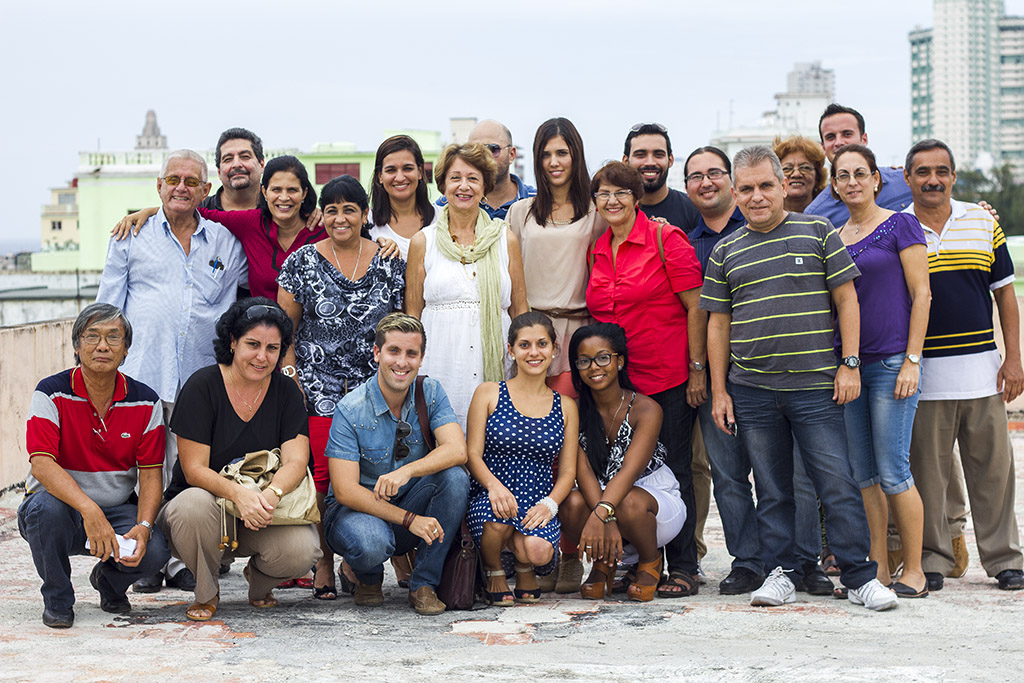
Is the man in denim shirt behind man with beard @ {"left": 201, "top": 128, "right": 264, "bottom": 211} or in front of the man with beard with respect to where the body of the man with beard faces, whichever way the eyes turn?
in front

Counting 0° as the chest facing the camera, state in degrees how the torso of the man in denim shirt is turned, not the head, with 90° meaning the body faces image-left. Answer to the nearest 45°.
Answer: approximately 0°

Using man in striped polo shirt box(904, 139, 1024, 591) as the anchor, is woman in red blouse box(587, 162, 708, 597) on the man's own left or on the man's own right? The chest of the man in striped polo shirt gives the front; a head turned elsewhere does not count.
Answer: on the man's own right

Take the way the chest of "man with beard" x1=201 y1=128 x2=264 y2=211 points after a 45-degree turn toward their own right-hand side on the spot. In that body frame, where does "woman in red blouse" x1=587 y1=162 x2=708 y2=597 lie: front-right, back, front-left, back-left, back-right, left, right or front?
left

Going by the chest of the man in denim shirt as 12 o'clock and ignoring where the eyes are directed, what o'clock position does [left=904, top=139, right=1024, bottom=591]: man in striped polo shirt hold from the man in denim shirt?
The man in striped polo shirt is roughly at 9 o'clock from the man in denim shirt.

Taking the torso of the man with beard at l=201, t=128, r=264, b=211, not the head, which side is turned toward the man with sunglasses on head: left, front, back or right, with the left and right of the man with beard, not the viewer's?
left

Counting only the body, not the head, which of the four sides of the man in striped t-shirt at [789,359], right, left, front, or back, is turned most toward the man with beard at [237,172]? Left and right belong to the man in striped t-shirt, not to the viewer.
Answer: right

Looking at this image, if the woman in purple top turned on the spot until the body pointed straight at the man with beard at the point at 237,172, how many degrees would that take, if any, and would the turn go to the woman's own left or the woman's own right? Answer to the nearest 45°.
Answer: approximately 45° to the woman's own right

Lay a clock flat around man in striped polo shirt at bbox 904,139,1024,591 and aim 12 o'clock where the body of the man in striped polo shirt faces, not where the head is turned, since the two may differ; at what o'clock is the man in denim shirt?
The man in denim shirt is roughly at 2 o'clock from the man in striped polo shirt.

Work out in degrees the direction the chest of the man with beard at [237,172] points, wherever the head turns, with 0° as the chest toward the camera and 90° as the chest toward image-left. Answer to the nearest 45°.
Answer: approximately 0°
